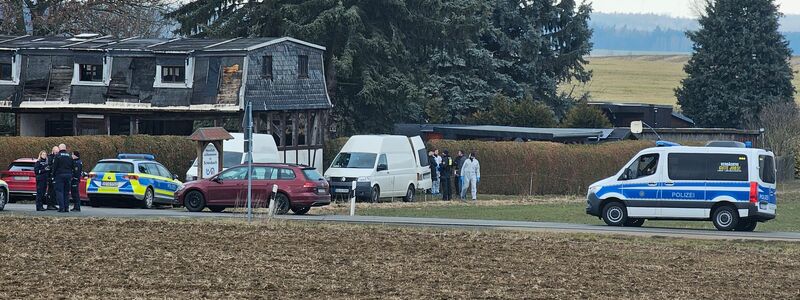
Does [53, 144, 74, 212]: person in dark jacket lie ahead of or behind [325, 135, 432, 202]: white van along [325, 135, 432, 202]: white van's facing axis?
ahead

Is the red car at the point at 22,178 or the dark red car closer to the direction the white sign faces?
the dark red car

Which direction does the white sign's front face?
toward the camera

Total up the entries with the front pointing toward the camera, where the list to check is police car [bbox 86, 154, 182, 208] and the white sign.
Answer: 1

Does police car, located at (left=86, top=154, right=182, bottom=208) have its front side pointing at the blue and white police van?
no

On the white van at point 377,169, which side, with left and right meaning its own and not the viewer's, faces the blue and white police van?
left

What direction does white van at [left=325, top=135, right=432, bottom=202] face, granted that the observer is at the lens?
facing the viewer and to the left of the viewer

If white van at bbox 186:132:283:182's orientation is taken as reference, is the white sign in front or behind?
in front

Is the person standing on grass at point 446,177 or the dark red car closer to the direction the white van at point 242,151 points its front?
the dark red car

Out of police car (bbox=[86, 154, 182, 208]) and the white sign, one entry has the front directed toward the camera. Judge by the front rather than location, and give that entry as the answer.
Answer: the white sign
